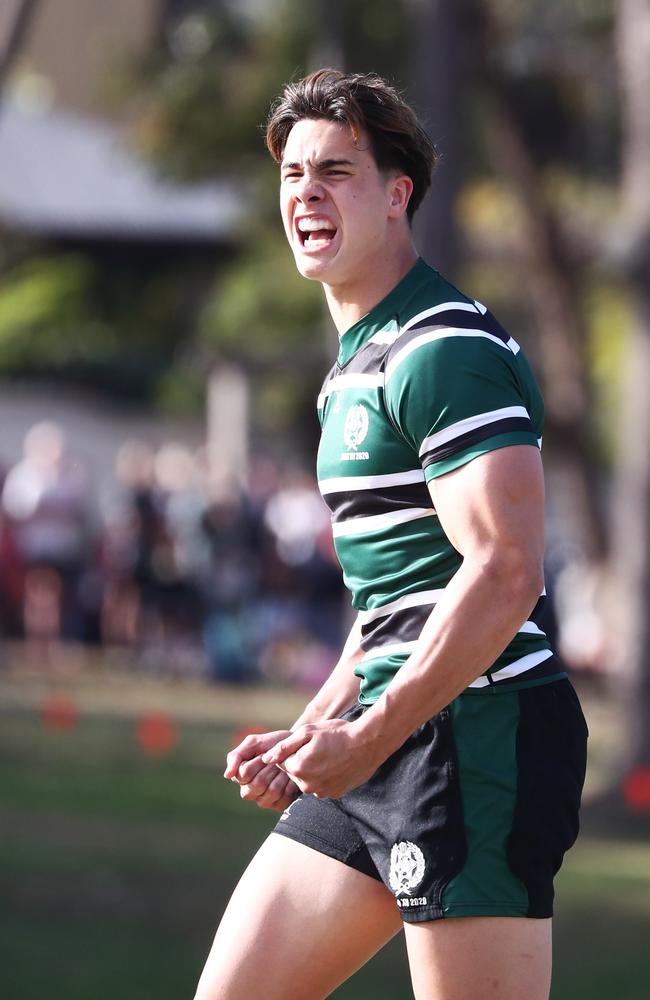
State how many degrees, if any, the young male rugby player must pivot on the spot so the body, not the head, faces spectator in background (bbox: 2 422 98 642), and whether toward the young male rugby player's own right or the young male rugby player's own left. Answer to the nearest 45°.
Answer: approximately 135° to the young male rugby player's own right

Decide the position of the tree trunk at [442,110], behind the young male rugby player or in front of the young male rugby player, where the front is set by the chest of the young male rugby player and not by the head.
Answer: behind

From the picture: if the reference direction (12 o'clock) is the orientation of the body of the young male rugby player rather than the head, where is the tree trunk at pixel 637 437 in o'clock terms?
The tree trunk is roughly at 5 o'clock from the young male rugby player.

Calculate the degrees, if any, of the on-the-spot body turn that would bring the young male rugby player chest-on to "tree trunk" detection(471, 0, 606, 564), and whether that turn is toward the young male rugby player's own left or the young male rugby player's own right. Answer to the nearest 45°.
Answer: approximately 135° to the young male rugby player's own right

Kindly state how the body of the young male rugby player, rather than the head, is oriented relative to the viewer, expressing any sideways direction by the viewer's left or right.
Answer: facing the viewer and to the left of the viewer

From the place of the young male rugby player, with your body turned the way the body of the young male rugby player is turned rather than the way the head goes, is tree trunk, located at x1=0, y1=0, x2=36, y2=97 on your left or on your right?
on your right

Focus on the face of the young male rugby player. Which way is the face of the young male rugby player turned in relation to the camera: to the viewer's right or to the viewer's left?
to the viewer's left
